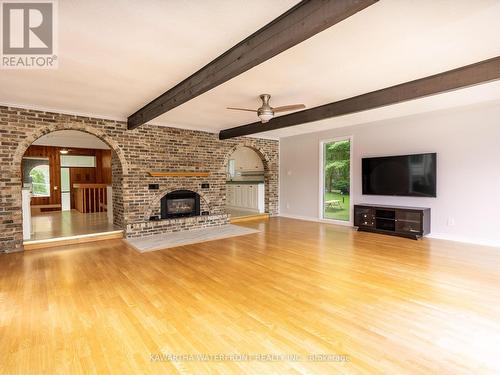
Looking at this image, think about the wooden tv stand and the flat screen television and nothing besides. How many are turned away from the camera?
0

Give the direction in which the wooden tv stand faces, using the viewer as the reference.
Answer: facing the viewer and to the left of the viewer

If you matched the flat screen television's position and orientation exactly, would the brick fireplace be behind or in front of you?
in front

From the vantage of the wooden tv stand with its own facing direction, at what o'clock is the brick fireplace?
The brick fireplace is roughly at 1 o'clock from the wooden tv stand.

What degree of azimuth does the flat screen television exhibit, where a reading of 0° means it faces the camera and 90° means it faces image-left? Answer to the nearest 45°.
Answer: approximately 45°
